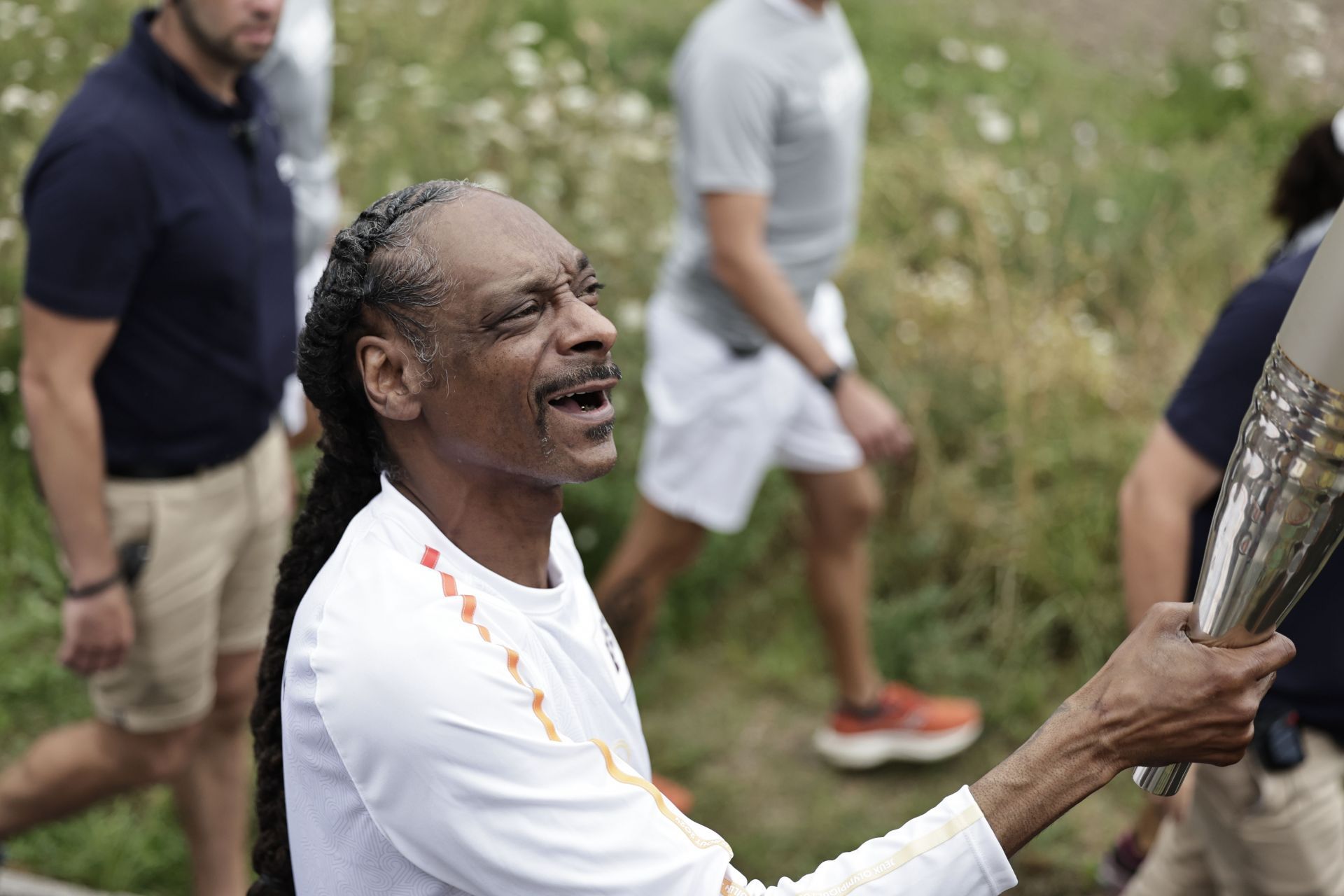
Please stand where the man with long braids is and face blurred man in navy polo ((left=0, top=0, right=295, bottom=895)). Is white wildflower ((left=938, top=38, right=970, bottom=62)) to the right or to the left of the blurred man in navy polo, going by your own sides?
right

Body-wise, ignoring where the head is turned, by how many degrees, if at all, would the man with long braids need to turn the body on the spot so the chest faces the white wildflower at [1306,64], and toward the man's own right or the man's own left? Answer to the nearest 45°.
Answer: approximately 90° to the man's own left

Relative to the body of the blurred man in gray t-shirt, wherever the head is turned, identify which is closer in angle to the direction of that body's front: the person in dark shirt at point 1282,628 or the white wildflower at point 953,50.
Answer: the person in dark shirt

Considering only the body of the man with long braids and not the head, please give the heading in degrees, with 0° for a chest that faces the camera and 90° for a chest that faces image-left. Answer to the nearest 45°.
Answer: approximately 270°

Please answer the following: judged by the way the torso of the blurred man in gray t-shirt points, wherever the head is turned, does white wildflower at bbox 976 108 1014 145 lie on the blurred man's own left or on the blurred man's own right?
on the blurred man's own left

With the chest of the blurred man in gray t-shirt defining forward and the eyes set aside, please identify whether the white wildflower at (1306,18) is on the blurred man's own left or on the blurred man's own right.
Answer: on the blurred man's own left

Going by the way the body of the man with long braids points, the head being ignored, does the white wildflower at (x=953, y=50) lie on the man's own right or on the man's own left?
on the man's own left

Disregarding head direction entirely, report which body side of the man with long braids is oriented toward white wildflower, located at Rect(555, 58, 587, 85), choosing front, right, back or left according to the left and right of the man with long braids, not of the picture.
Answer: left

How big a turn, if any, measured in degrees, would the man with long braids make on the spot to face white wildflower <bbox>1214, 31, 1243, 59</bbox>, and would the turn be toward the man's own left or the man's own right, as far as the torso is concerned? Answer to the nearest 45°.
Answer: approximately 90° to the man's own left

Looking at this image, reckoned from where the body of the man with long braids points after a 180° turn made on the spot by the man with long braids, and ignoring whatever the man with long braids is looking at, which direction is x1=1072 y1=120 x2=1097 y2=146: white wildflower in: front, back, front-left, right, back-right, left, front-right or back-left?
right
